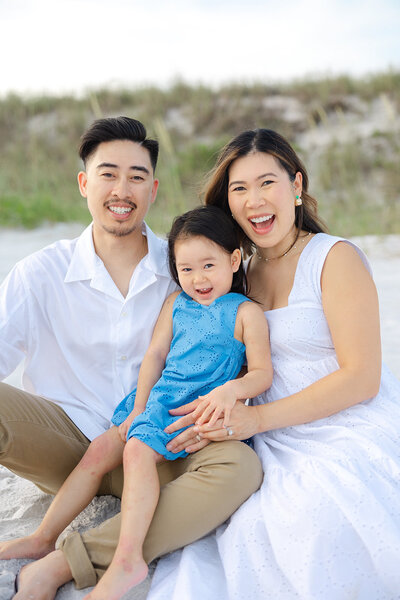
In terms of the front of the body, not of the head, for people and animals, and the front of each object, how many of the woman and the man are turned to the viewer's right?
0

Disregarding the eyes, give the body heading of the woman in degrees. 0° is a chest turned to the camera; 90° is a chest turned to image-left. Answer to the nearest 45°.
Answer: approximately 45°

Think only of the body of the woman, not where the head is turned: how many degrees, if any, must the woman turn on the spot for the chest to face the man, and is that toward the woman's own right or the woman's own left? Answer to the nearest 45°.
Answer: approximately 90° to the woman's own right

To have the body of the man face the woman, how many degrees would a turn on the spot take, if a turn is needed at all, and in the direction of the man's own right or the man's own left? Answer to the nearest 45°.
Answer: approximately 45° to the man's own left

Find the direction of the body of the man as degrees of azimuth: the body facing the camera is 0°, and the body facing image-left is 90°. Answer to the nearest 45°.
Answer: approximately 0°
